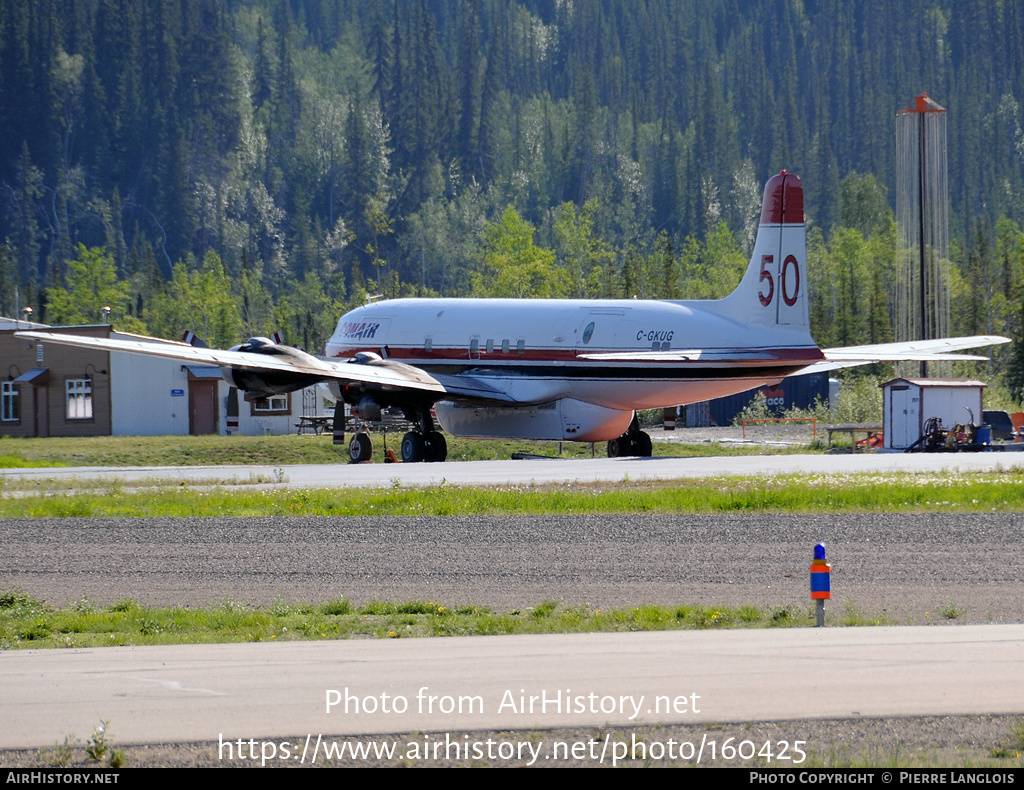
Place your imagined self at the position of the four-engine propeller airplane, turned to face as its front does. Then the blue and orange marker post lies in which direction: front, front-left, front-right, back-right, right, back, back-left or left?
back-left

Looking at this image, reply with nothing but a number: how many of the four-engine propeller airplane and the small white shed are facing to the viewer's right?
0

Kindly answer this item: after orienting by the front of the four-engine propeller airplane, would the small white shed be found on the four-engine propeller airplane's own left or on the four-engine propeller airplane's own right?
on the four-engine propeller airplane's own right

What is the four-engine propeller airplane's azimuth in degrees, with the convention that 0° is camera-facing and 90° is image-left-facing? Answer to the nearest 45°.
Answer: approximately 135°

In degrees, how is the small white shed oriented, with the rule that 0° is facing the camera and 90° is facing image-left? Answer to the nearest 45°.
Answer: approximately 45°

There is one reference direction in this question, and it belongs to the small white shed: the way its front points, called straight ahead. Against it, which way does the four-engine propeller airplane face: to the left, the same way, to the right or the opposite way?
to the right

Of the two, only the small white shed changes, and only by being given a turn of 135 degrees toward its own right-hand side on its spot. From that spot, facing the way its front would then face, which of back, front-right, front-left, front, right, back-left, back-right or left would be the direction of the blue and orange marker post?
back
